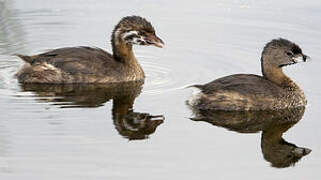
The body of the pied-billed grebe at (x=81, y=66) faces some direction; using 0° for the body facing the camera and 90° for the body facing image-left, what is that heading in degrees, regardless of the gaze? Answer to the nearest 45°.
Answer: approximately 270°

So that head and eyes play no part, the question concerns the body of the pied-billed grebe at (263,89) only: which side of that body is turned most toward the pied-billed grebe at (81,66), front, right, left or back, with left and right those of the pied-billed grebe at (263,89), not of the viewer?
back

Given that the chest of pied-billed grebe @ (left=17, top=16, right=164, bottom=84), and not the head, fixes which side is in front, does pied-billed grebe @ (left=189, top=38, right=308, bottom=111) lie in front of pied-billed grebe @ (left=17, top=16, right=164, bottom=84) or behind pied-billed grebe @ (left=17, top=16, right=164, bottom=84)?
in front

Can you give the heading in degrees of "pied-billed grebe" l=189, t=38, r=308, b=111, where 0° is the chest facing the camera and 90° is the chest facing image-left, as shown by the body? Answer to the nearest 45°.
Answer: approximately 270°

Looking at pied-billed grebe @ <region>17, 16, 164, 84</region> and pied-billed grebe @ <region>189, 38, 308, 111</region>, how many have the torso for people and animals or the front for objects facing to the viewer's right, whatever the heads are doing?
2
